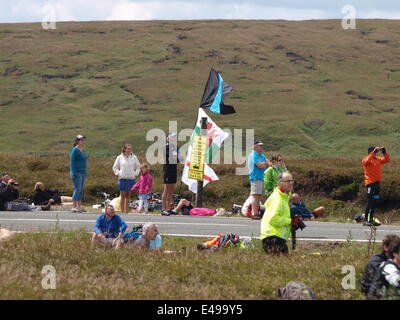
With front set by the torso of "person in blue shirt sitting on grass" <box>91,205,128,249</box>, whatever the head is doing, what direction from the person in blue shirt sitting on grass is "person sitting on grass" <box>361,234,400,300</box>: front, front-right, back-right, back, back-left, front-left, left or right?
front-left

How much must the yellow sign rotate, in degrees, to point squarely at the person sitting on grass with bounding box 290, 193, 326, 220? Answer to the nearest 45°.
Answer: approximately 45° to its left

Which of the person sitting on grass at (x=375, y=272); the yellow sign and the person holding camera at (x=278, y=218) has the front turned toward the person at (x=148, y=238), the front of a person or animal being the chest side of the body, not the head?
the yellow sign

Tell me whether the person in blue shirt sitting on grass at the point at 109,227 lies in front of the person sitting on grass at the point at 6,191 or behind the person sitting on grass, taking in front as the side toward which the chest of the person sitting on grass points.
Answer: in front

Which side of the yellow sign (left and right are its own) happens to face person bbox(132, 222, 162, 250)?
front

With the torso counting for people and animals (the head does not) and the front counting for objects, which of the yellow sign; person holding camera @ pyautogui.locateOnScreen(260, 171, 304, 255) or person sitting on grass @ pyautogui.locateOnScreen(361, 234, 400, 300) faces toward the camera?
the yellow sign
